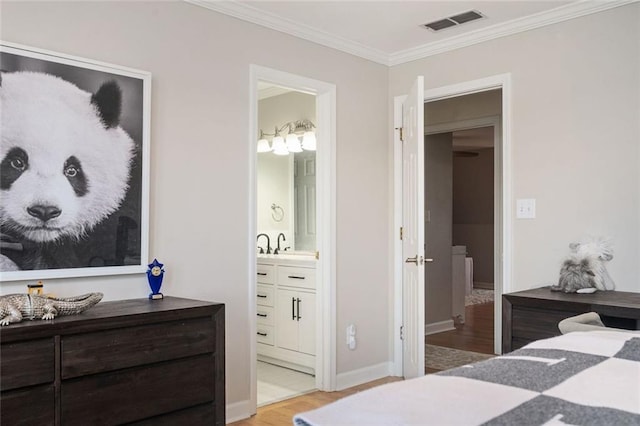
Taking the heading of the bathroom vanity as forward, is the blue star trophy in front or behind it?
in front

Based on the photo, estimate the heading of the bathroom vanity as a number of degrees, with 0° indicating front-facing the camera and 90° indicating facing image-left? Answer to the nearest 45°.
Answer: approximately 45°

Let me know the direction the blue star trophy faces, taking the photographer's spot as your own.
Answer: facing the viewer

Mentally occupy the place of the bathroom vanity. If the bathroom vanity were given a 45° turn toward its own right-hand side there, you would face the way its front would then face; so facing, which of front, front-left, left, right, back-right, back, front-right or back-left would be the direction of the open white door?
back-left

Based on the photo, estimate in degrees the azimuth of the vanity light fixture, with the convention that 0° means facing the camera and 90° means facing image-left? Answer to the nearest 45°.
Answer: approximately 45°

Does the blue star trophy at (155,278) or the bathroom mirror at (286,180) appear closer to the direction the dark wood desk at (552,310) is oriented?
the blue star trophy

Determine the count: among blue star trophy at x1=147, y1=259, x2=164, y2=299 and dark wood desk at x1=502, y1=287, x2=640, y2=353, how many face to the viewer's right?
0

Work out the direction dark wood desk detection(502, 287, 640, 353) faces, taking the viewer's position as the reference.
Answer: facing the viewer and to the left of the viewer

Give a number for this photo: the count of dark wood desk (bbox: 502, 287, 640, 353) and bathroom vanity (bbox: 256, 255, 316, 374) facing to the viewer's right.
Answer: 0

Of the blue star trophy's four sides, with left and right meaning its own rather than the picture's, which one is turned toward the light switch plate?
left

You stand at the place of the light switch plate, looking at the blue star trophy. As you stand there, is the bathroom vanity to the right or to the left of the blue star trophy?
right

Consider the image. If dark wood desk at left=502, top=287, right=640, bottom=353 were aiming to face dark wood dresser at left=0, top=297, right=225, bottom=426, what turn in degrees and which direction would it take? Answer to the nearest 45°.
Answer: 0° — it already faces it
